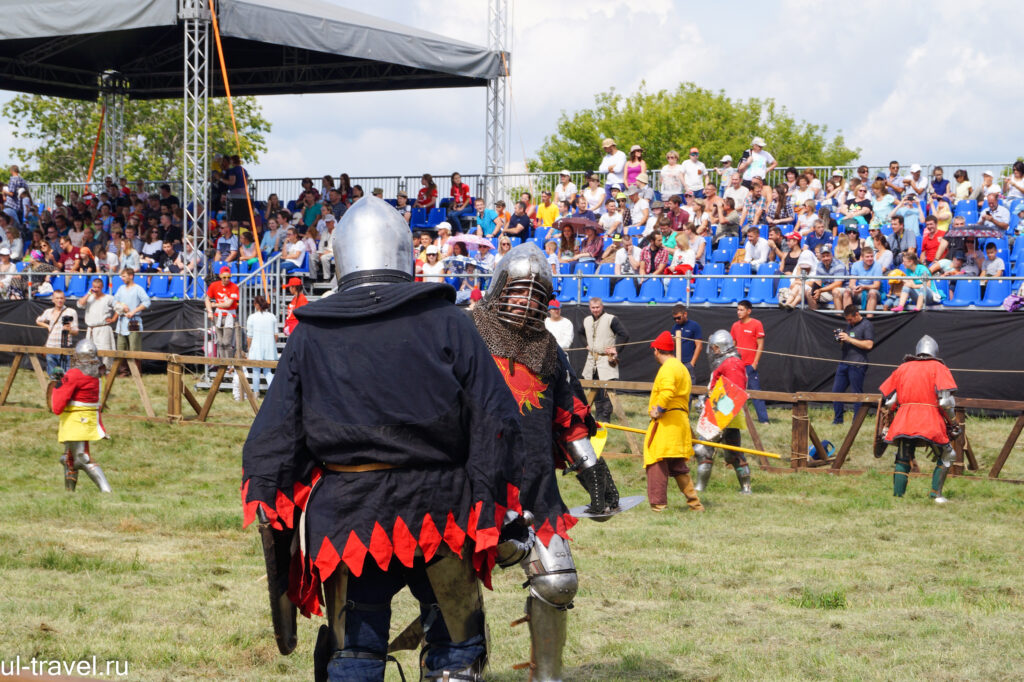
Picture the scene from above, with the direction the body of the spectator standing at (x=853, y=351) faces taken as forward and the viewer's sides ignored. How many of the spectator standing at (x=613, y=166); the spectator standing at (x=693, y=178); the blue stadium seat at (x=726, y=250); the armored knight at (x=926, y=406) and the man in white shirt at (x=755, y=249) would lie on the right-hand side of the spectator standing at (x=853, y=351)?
4

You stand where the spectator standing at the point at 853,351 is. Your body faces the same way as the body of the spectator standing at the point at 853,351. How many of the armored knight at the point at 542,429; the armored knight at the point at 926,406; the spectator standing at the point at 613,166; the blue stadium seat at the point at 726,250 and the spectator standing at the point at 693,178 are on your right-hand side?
3

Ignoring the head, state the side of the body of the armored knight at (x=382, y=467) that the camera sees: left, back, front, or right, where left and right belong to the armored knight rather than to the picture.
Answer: back

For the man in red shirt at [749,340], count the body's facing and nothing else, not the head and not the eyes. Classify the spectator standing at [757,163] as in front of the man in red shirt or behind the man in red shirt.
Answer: behind

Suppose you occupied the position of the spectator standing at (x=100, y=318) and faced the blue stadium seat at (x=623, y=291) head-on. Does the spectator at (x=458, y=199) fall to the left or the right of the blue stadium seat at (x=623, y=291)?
left

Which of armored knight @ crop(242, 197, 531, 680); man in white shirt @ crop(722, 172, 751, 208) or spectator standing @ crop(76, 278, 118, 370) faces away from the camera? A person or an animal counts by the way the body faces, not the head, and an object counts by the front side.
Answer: the armored knight

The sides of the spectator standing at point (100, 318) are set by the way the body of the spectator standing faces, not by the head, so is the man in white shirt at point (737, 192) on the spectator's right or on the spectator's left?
on the spectator's left

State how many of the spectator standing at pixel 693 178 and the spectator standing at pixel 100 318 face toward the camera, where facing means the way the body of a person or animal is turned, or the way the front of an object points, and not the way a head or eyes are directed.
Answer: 2

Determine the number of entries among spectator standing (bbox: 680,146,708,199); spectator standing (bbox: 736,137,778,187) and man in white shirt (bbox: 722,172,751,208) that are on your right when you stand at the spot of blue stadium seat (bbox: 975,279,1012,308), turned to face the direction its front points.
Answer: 3

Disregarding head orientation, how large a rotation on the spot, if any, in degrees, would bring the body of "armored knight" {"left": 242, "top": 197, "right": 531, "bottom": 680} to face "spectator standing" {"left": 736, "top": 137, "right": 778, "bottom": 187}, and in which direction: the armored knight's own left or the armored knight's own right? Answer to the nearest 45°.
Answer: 0° — they already face them
